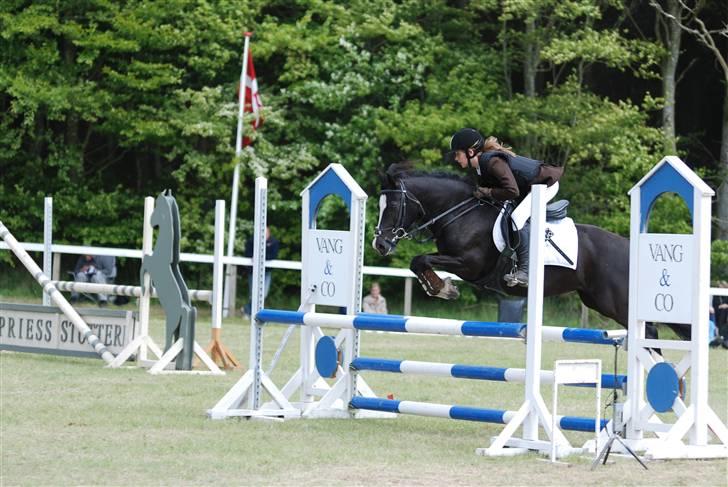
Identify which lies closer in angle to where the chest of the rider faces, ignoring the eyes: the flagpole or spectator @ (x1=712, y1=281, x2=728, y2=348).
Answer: the flagpole

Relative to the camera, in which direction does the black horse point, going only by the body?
to the viewer's left

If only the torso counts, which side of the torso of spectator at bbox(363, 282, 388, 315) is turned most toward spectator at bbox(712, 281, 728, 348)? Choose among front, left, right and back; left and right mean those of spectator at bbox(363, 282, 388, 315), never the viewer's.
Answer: left

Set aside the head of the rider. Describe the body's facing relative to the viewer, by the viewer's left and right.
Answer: facing to the left of the viewer

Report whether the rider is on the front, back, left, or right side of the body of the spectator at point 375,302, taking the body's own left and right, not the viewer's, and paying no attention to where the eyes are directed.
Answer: front

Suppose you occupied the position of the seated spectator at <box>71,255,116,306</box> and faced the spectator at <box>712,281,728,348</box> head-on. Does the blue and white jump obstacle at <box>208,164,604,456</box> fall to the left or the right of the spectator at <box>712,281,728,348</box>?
right

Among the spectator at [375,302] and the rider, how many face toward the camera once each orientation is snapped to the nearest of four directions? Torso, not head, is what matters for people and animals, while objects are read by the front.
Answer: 1

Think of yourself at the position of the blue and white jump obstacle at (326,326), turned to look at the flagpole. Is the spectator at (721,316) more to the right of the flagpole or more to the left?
right

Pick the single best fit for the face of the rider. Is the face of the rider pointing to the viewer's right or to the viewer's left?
to the viewer's left

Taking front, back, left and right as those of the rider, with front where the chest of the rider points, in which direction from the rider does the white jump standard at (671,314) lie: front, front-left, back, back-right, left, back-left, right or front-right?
back-left

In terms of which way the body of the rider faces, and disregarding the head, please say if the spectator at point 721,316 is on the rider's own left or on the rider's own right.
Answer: on the rider's own right

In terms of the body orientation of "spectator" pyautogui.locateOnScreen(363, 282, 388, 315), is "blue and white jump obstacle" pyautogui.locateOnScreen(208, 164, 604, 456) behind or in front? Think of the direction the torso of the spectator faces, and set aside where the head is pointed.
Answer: in front

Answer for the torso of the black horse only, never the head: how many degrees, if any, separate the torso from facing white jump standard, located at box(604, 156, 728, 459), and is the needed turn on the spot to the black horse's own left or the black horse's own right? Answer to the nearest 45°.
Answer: approximately 135° to the black horse's own left

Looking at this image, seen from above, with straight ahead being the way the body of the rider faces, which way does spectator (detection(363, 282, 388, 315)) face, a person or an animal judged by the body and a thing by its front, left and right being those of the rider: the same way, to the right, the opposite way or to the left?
to the left

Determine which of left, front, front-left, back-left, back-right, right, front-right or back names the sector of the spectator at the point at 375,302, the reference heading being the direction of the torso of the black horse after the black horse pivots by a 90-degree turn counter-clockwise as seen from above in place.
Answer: back
